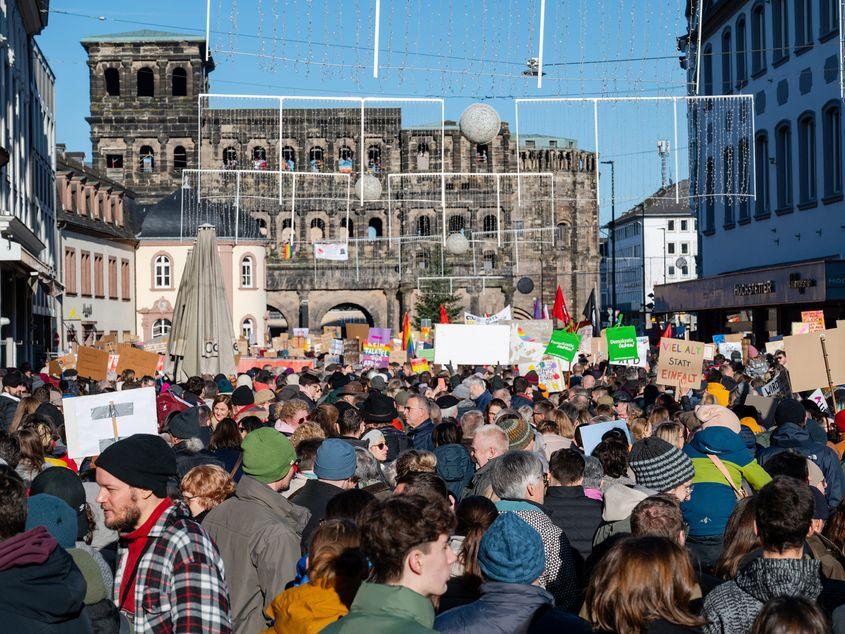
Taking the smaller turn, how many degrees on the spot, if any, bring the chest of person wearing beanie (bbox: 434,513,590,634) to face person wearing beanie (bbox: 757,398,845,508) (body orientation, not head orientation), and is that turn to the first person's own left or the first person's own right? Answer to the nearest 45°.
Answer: approximately 45° to the first person's own right

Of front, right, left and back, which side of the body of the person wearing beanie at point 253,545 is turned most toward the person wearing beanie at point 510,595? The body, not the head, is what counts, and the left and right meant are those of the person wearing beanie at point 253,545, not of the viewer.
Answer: right

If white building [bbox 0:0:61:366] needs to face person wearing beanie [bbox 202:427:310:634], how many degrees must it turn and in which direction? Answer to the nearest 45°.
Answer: approximately 90° to its right

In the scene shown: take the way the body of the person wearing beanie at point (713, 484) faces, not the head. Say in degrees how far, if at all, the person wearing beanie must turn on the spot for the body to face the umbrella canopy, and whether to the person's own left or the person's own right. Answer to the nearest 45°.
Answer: approximately 45° to the person's own left

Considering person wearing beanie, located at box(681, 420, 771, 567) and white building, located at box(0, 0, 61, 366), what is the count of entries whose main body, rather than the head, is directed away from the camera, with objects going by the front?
1

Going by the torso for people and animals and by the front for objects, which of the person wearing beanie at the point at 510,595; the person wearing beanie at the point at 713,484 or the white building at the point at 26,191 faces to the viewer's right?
the white building

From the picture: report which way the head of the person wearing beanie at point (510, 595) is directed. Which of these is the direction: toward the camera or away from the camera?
away from the camera

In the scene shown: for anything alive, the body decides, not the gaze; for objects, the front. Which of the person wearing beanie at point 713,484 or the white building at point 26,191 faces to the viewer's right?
the white building

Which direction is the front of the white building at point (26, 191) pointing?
to the viewer's right

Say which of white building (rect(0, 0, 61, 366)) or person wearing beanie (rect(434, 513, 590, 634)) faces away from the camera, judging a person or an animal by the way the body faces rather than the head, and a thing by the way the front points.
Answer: the person wearing beanie

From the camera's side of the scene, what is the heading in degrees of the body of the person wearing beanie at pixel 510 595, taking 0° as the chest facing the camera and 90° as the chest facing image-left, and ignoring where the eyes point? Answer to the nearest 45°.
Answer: approximately 180°
